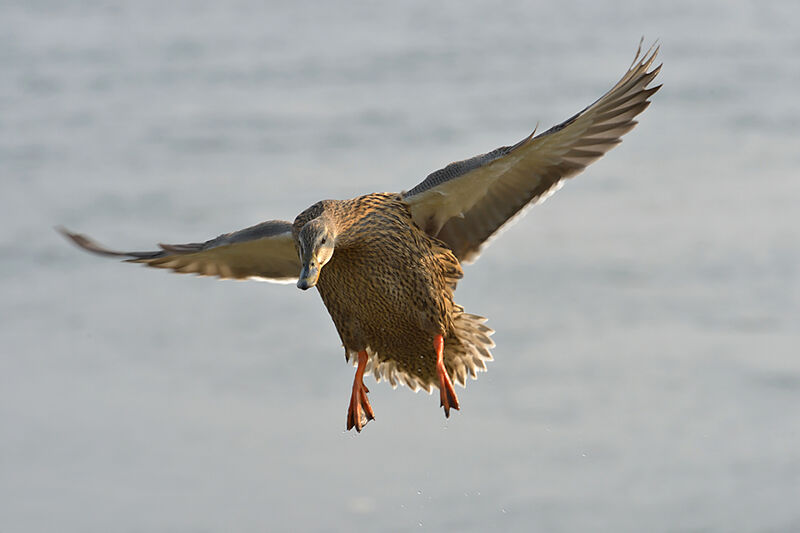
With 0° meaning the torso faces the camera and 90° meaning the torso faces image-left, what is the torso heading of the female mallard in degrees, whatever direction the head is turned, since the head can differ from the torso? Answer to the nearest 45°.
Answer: approximately 45°
